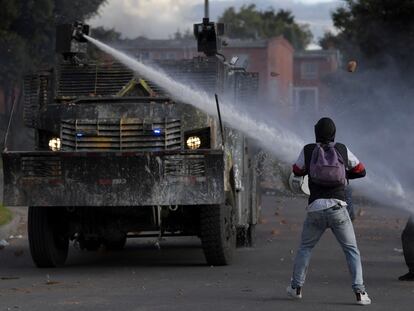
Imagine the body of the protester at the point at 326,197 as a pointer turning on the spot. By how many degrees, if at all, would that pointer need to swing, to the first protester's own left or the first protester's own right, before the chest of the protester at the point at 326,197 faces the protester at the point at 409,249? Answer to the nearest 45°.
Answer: approximately 45° to the first protester's own right

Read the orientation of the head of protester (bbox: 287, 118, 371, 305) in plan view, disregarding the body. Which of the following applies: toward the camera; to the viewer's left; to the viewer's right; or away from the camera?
away from the camera

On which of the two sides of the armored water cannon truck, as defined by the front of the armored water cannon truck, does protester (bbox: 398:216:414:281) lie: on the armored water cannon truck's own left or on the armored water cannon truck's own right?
on the armored water cannon truck's own left

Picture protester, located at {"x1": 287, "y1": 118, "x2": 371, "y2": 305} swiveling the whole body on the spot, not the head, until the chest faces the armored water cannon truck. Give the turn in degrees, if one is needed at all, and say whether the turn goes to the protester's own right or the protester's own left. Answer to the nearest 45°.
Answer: approximately 45° to the protester's own left

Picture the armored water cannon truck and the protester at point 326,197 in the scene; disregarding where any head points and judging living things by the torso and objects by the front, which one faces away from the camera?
the protester

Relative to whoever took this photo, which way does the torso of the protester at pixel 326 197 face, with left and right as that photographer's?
facing away from the viewer

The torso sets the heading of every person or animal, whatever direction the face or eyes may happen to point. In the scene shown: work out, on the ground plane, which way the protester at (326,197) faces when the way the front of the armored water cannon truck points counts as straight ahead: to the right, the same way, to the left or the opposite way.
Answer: the opposite way

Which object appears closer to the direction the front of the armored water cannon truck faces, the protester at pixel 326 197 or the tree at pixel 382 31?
the protester
